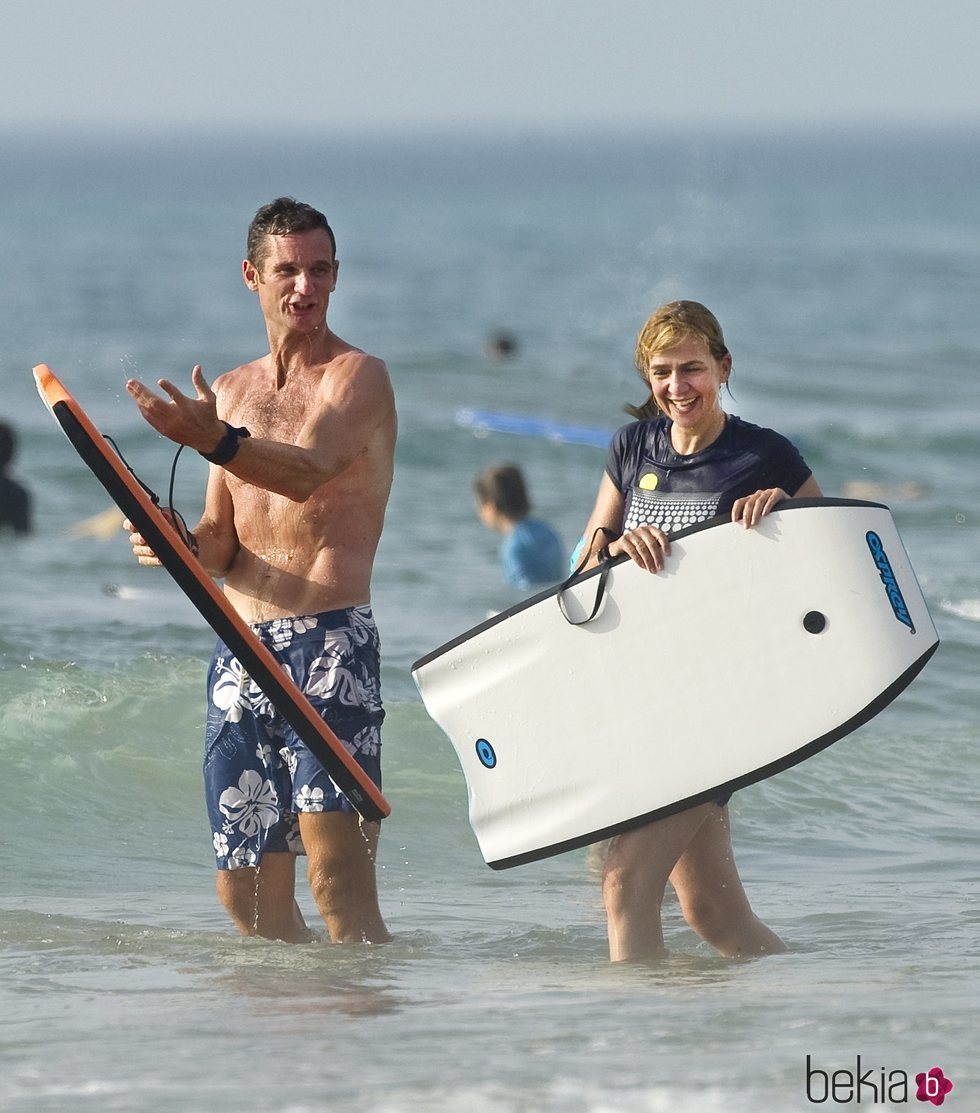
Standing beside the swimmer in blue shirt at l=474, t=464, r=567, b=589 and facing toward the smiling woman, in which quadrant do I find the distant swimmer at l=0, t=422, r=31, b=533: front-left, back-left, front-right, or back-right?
back-right

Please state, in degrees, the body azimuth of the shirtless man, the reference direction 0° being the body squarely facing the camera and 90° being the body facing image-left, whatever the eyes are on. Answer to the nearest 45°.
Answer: approximately 45°

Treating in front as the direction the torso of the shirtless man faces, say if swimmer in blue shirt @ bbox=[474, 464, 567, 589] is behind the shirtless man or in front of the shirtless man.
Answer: behind

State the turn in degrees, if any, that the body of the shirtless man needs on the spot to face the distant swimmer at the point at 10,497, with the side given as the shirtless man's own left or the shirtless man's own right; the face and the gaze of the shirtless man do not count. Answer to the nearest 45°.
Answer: approximately 135° to the shirtless man's own right

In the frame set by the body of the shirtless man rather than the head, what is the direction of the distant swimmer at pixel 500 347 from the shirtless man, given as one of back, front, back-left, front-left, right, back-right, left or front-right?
back-right

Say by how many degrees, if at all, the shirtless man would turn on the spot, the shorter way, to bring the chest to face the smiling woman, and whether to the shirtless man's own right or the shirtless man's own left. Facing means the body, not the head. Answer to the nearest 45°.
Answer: approximately 135° to the shirtless man's own left
